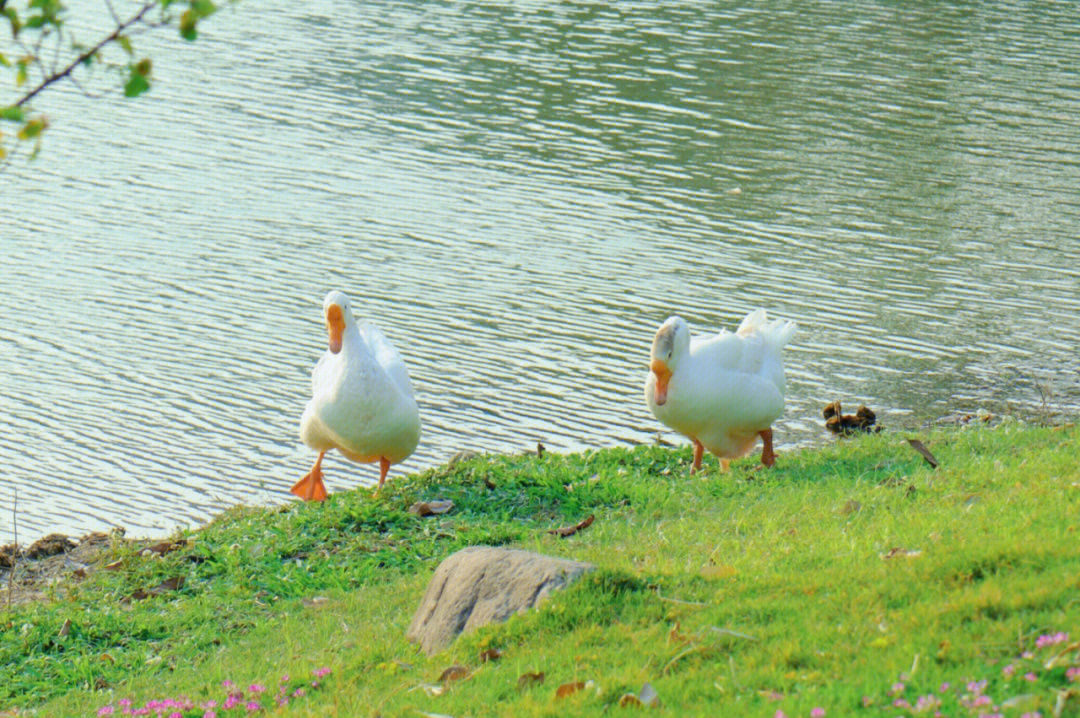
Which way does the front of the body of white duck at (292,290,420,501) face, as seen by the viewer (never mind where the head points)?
toward the camera

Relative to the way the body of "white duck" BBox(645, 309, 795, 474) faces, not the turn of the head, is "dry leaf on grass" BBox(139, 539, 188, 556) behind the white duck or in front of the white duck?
in front

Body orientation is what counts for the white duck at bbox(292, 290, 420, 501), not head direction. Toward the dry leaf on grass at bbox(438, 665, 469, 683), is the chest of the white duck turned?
yes

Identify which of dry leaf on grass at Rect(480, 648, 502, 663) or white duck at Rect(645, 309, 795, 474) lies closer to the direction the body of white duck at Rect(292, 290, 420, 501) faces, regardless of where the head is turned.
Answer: the dry leaf on grass

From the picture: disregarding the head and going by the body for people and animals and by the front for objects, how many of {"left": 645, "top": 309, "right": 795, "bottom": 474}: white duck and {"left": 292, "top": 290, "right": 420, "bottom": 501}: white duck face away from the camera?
0

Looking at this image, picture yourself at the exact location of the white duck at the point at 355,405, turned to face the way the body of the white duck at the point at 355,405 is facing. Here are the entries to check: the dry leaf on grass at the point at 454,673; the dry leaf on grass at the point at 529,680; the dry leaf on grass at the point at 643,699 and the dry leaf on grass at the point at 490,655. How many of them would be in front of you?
4

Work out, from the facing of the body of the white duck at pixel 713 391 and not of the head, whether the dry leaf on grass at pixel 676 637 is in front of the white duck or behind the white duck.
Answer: in front

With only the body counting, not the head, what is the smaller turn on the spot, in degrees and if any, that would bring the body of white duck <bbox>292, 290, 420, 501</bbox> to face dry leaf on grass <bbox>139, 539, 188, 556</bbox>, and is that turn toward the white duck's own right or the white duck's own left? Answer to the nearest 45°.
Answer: approximately 45° to the white duck's own right

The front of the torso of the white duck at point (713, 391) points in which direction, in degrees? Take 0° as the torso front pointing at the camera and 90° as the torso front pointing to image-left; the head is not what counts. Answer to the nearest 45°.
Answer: approximately 45°

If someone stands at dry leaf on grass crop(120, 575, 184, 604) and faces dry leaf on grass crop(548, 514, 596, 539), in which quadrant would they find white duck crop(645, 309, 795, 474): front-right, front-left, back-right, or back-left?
front-left

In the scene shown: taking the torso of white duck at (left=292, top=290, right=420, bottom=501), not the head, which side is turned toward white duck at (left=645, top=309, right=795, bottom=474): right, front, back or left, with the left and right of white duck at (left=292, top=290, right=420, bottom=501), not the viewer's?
left

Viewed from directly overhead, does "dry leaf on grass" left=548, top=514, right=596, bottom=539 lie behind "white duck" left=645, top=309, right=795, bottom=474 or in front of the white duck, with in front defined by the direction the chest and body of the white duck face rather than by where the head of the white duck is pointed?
in front
